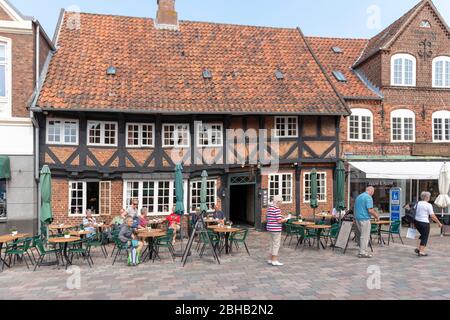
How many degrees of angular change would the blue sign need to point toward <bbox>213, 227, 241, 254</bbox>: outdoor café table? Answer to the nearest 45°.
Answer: approximately 45° to its right

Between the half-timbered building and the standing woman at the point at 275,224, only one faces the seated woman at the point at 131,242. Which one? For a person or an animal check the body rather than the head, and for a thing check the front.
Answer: the half-timbered building

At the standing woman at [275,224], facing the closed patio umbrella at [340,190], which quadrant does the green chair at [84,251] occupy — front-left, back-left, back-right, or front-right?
back-left

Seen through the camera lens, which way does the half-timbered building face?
facing the viewer

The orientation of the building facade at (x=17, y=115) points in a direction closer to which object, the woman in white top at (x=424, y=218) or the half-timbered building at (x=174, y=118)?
the woman in white top

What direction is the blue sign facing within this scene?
toward the camera

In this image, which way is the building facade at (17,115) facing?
toward the camera

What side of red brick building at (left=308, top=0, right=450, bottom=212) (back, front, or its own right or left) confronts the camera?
front

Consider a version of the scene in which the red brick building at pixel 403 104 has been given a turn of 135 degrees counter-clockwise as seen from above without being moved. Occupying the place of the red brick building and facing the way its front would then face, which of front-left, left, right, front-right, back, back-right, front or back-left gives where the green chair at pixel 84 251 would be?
back
